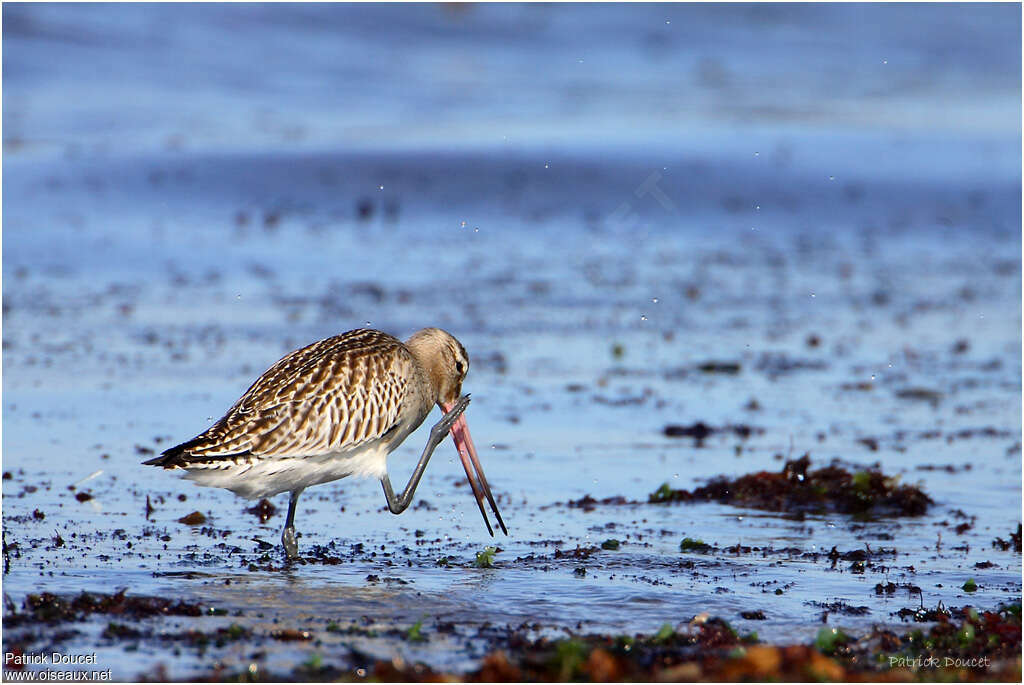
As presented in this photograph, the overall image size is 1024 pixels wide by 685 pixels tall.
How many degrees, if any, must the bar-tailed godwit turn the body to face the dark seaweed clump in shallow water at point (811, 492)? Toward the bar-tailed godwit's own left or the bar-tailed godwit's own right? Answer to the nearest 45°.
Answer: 0° — it already faces it

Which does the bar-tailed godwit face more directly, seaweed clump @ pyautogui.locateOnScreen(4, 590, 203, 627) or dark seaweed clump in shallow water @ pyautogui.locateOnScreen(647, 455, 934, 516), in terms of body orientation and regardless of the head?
the dark seaweed clump in shallow water

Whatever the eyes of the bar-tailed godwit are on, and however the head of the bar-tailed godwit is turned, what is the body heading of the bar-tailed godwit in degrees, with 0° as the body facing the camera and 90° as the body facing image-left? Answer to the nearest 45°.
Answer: approximately 270°

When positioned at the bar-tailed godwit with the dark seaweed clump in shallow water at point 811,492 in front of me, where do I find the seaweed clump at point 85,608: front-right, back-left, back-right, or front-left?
back-right

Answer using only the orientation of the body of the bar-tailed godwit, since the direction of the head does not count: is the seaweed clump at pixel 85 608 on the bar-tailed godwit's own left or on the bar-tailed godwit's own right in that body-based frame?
on the bar-tailed godwit's own right
